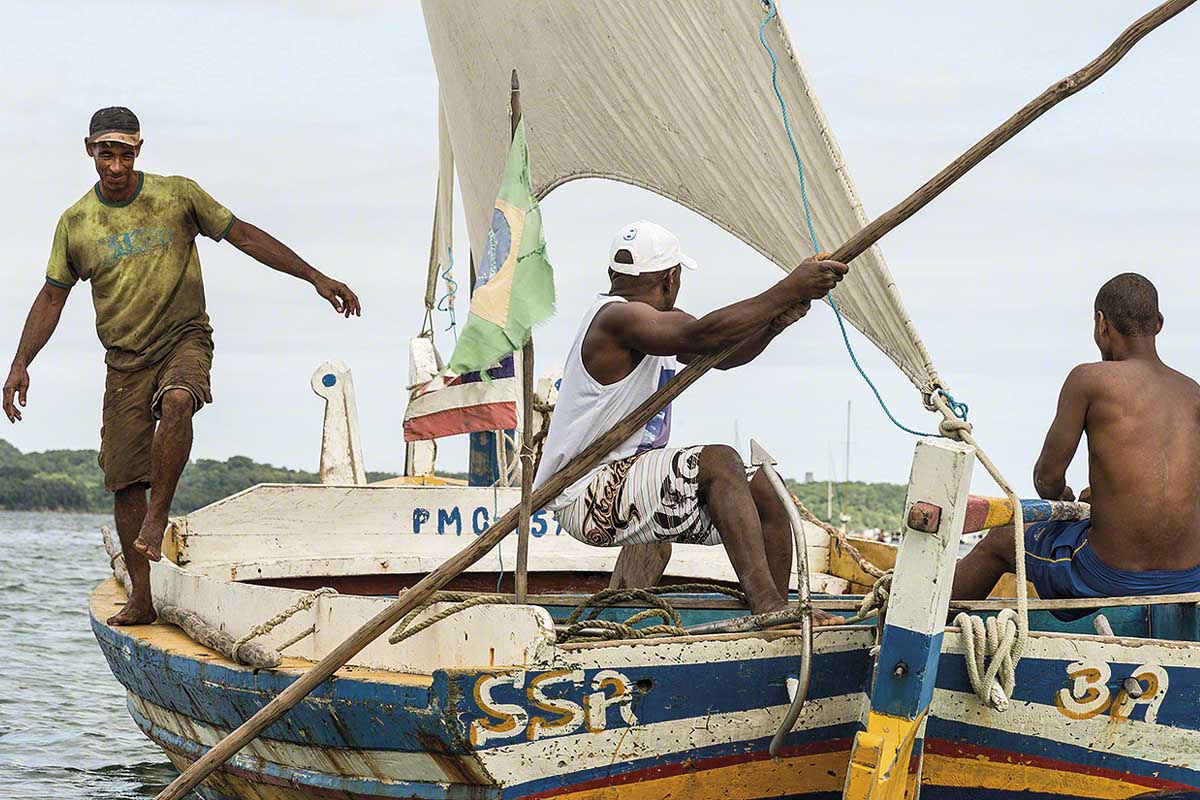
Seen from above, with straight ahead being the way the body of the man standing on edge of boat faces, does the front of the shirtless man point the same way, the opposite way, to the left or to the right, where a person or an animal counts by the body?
the opposite way

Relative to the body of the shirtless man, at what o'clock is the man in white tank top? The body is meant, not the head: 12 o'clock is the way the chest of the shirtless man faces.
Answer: The man in white tank top is roughly at 10 o'clock from the shirtless man.

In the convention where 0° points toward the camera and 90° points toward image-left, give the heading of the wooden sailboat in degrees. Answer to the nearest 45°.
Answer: approximately 135°

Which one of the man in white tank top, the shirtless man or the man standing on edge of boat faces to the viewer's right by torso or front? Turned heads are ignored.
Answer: the man in white tank top

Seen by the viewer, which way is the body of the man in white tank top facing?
to the viewer's right

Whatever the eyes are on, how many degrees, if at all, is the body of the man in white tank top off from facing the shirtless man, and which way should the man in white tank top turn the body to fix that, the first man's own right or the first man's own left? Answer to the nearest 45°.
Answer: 0° — they already face them

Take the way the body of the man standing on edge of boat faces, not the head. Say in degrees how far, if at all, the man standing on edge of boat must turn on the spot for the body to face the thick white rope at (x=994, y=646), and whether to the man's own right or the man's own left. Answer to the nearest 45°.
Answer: approximately 45° to the man's own left

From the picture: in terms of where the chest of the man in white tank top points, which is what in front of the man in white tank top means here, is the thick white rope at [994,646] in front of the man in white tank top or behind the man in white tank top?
in front

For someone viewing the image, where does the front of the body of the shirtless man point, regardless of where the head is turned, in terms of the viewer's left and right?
facing away from the viewer and to the left of the viewer

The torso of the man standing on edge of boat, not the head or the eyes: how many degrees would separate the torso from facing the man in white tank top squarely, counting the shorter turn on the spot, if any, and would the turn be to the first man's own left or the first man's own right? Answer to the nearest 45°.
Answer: approximately 45° to the first man's own left

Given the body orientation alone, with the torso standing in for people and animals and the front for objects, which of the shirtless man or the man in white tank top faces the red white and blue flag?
the shirtless man

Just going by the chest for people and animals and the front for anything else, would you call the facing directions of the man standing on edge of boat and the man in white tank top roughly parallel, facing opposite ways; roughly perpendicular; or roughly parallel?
roughly perpendicular
